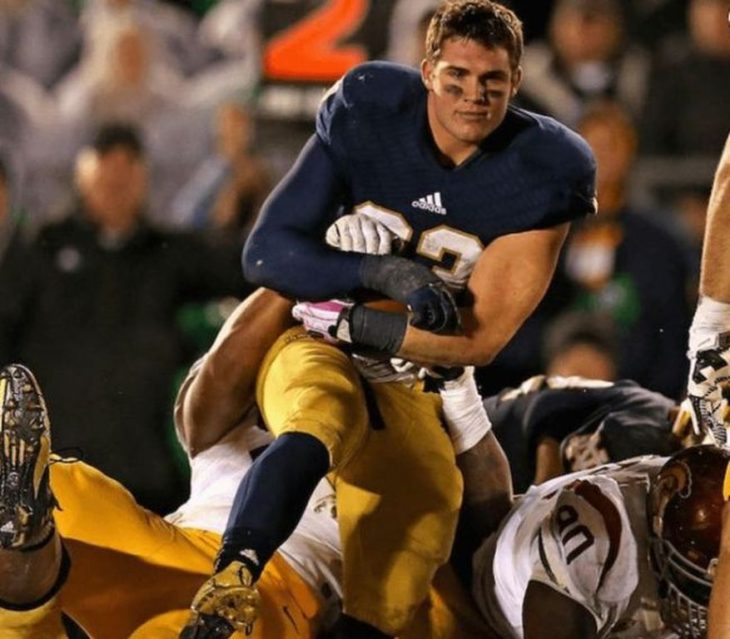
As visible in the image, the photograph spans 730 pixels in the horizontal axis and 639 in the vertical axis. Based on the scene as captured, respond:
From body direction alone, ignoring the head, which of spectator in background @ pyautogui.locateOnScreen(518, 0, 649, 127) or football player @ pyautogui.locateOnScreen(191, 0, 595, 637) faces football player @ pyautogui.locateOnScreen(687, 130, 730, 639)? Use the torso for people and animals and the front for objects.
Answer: the spectator in background

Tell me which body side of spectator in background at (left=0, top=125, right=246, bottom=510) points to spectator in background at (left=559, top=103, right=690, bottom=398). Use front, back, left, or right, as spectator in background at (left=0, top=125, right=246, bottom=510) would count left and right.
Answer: left

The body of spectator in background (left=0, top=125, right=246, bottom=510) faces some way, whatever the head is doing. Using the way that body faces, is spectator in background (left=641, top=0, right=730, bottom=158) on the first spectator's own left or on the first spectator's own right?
on the first spectator's own left

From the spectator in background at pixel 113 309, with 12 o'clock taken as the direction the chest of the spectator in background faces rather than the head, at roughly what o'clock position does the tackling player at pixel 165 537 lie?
The tackling player is roughly at 12 o'clock from the spectator in background.

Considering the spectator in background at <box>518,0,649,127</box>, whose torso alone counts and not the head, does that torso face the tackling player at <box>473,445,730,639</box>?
yes

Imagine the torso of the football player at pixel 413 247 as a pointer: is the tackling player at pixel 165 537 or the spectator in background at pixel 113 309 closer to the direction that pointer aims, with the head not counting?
the tackling player
